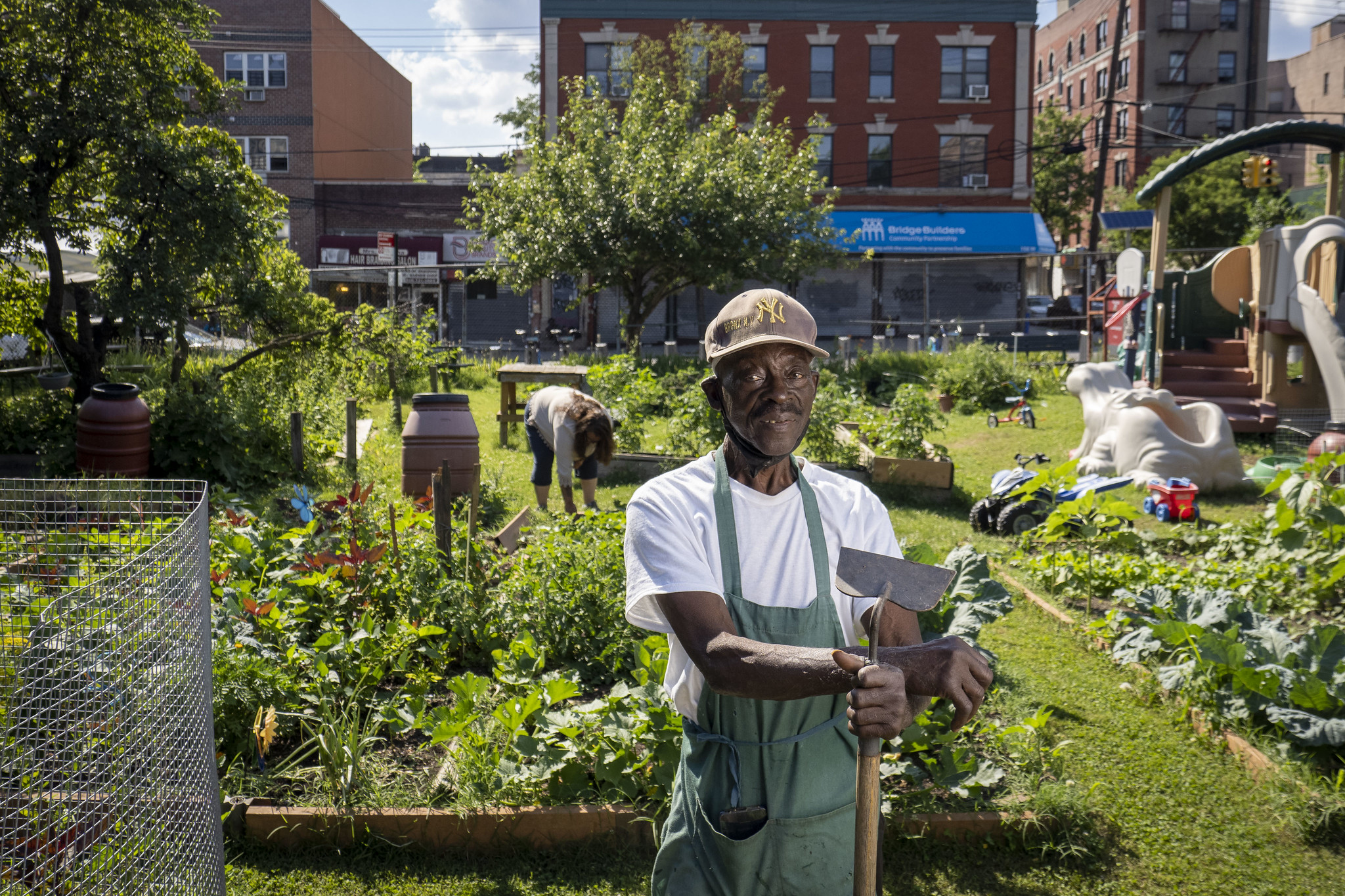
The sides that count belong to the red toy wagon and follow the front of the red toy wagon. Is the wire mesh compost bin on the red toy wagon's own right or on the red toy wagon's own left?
on the red toy wagon's own right

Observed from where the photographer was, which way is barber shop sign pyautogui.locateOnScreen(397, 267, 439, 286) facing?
facing the viewer

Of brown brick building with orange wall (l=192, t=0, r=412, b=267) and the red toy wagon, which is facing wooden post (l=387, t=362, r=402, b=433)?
the brown brick building with orange wall

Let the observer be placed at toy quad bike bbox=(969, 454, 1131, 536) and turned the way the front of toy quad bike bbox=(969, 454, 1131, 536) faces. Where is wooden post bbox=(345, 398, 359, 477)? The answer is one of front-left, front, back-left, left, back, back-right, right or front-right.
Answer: front-right

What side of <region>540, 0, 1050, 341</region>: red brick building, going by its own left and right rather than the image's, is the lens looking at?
front

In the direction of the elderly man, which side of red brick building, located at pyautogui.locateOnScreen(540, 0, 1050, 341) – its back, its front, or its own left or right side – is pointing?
front

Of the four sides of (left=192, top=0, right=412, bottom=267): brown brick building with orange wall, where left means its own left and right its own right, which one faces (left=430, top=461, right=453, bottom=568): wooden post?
front

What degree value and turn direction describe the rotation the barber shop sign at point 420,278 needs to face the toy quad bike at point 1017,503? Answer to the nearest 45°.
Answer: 0° — it already faces it

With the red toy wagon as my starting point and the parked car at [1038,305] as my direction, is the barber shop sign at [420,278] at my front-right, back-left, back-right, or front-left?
front-left

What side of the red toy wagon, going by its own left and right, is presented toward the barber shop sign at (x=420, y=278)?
back

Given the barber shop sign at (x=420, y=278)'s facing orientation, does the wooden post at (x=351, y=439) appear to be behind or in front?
in front
